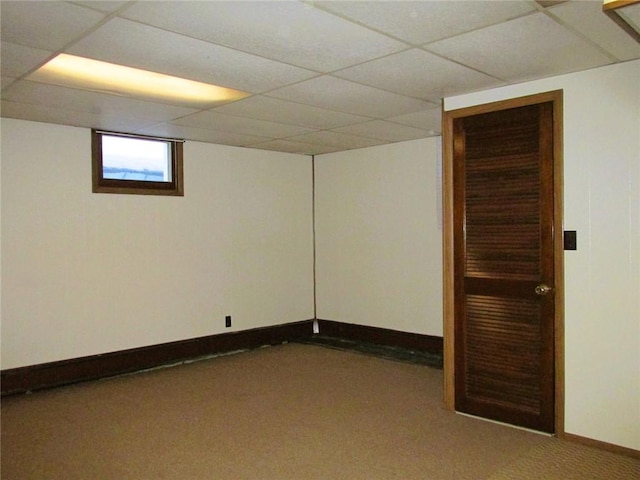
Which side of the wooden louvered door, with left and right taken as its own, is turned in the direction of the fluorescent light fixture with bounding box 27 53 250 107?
front

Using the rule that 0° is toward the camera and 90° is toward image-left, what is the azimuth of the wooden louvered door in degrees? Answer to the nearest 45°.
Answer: approximately 45°

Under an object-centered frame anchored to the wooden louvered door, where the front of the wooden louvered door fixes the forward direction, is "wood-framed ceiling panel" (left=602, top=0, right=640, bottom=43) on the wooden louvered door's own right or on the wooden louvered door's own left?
on the wooden louvered door's own left
